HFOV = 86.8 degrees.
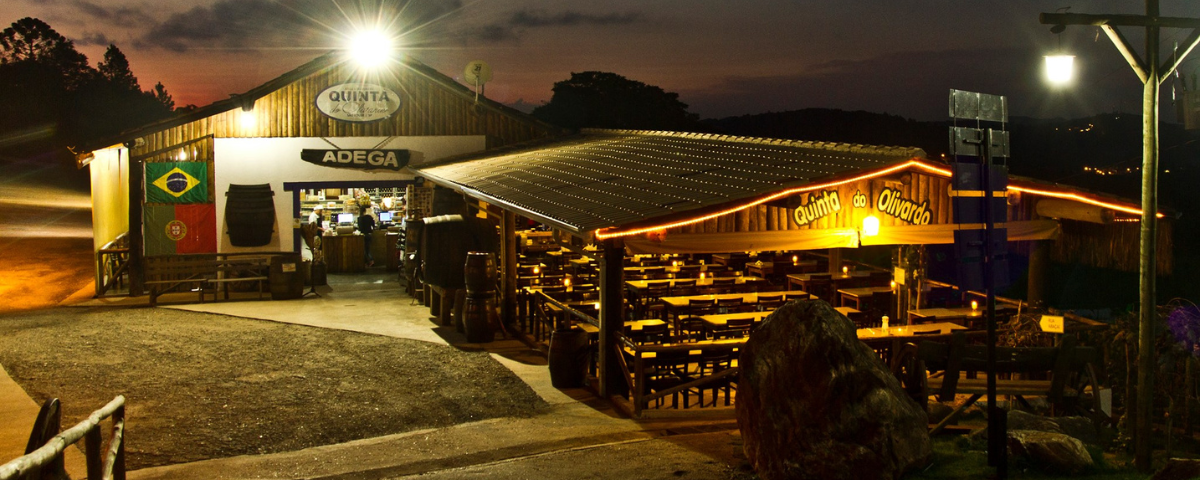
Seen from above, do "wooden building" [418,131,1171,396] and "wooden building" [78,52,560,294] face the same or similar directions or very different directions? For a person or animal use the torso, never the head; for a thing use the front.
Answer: same or similar directions

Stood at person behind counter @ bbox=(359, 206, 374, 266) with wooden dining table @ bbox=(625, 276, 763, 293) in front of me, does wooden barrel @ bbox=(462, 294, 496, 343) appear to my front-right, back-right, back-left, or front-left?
front-right

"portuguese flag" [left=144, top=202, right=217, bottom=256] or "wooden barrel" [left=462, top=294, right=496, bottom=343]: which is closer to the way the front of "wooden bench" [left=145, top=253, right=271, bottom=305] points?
the wooden barrel

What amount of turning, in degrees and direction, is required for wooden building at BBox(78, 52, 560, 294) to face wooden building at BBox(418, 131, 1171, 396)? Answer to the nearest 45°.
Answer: approximately 45° to its left

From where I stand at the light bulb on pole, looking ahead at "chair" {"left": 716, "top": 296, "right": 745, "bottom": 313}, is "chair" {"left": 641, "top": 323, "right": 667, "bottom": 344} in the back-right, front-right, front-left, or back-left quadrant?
front-left

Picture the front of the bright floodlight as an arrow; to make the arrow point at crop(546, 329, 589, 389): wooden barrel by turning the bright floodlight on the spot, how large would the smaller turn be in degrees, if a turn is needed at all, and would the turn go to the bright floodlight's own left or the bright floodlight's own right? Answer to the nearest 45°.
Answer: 0° — it already faces it

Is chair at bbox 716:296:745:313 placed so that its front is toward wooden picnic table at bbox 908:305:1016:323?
no

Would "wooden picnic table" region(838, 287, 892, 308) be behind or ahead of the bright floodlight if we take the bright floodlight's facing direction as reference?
ahead

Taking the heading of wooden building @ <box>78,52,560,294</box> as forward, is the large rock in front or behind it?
in front

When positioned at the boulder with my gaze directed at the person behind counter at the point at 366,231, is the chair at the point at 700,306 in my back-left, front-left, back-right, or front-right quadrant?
front-right

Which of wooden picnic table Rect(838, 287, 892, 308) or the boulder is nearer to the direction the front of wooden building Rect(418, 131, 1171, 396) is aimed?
the boulder

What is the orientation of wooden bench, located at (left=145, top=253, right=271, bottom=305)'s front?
toward the camera

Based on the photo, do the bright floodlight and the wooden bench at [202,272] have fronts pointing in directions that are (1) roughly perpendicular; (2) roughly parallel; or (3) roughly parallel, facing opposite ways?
roughly parallel

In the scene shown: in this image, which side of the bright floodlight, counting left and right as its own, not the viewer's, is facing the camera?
front

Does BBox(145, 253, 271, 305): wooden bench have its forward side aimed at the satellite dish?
no
